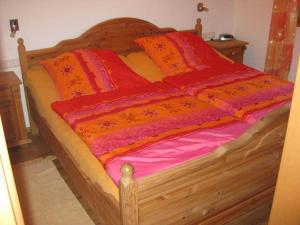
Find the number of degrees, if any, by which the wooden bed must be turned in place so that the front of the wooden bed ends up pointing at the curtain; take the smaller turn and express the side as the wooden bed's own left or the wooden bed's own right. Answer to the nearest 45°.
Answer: approximately 90° to the wooden bed's own left

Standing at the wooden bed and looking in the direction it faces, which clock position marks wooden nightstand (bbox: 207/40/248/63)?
The wooden nightstand is roughly at 8 o'clock from the wooden bed.

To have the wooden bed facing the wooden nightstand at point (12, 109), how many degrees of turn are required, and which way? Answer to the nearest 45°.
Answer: approximately 180°

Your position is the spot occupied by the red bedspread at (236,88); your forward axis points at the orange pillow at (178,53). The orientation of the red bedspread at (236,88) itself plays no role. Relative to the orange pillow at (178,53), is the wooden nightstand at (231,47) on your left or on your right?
right
